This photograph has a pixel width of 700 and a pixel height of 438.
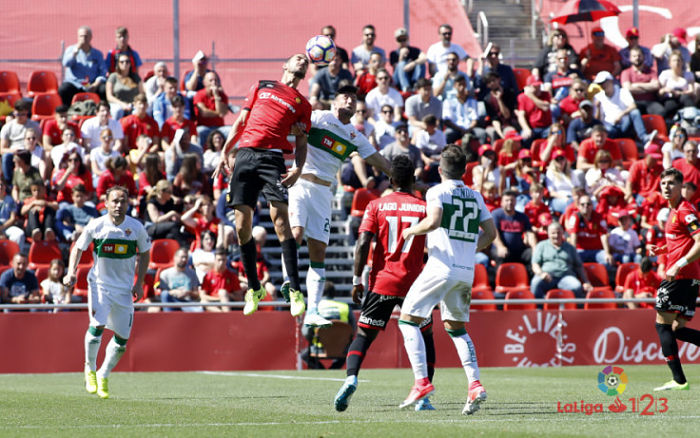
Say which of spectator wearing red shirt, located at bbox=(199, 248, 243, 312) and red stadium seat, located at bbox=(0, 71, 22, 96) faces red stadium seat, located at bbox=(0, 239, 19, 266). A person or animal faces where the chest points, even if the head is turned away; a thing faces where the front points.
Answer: red stadium seat, located at bbox=(0, 71, 22, 96)

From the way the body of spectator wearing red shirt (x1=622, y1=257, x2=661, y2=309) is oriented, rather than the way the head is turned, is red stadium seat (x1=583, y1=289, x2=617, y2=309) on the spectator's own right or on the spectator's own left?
on the spectator's own right

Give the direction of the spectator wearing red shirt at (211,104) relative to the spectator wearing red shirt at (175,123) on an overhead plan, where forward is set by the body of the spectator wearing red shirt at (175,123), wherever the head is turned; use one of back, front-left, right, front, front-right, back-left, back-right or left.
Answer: back-left

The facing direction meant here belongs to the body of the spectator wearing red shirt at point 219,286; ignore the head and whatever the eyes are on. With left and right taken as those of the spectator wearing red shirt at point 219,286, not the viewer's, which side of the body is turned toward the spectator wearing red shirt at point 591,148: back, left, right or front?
left

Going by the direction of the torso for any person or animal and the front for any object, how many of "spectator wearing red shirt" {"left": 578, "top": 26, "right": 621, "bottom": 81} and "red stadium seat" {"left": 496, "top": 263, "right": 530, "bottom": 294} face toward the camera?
2

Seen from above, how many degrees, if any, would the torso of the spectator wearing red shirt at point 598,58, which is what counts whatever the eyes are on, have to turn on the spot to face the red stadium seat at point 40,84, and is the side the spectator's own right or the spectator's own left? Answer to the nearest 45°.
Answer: approximately 90° to the spectator's own right

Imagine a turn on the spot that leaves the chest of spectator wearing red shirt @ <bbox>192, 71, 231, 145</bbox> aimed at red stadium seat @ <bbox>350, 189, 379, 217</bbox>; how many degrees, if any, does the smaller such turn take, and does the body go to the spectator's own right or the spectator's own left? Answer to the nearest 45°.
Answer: approximately 45° to the spectator's own left
